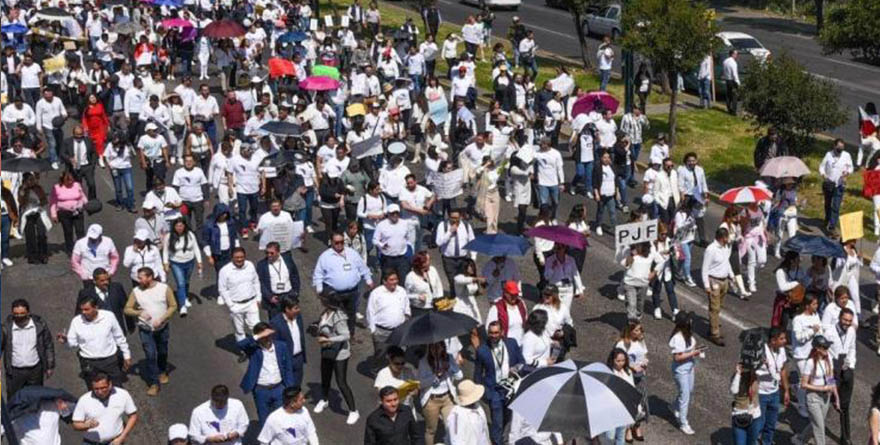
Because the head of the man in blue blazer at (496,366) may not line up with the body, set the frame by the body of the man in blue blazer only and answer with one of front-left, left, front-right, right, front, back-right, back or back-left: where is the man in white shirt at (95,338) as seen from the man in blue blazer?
right

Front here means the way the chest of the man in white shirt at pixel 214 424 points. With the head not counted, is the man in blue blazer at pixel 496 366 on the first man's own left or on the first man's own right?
on the first man's own left

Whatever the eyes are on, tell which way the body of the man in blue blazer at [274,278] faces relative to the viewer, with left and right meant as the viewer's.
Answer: facing the viewer

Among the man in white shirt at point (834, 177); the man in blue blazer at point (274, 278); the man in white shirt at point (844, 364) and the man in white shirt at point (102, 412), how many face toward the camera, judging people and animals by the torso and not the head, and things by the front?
4

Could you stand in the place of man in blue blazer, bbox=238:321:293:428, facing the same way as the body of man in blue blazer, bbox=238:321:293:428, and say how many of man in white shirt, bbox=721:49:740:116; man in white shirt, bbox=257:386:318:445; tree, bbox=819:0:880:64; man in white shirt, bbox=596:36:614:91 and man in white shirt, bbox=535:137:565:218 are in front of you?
1

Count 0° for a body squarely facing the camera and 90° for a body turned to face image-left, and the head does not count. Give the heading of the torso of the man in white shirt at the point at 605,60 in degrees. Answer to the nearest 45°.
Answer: approximately 45°

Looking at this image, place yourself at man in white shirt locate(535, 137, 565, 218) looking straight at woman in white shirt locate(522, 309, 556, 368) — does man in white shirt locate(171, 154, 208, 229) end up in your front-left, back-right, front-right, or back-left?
front-right

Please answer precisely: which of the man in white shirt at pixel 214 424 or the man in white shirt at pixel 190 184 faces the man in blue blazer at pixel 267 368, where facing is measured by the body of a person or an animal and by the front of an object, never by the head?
the man in white shirt at pixel 190 184

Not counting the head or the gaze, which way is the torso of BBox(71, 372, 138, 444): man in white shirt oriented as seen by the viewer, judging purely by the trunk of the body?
toward the camera

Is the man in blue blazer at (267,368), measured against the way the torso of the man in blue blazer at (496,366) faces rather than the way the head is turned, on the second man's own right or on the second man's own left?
on the second man's own right

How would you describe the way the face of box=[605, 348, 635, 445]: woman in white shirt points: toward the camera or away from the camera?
toward the camera

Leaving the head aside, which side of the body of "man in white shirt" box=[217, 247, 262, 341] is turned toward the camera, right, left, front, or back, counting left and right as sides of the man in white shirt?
front

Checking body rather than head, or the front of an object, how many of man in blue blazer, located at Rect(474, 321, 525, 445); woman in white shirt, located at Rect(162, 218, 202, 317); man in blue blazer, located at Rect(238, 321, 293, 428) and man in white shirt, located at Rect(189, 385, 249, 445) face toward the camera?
4

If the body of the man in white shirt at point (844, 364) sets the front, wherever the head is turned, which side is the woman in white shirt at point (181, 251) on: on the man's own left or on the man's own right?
on the man's own right

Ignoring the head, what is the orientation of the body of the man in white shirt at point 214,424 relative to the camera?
toward the camera

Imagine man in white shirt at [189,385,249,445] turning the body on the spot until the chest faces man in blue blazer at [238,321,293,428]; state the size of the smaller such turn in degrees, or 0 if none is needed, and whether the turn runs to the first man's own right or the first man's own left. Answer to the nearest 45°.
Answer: approximately 135° to the first man's own left

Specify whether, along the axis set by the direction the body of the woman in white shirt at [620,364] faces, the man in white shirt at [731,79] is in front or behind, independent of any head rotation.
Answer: behind
